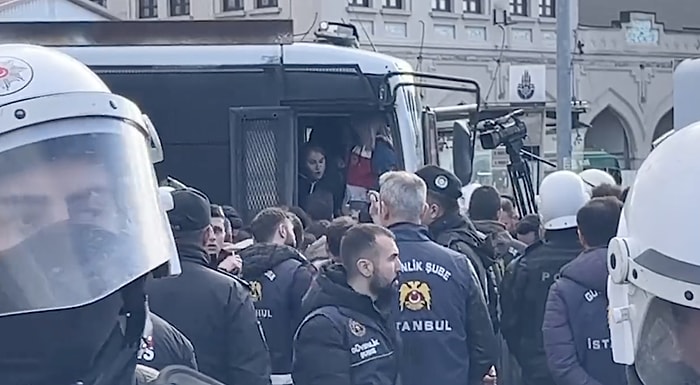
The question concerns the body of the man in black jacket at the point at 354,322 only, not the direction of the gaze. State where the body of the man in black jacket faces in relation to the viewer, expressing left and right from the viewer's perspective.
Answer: facing the viewer and to the right of the viewer

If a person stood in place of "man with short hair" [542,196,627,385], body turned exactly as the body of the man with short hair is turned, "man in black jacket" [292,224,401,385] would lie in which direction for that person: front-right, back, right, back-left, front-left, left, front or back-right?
left

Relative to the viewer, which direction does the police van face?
to the viewer's right

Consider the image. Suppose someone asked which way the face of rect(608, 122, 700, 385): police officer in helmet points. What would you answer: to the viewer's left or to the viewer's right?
to the viewer's right

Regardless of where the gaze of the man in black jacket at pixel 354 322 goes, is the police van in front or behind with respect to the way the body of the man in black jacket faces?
behind

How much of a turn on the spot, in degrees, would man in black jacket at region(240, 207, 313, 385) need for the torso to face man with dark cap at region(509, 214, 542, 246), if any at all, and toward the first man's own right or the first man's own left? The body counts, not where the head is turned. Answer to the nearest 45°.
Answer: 0° — they already face them

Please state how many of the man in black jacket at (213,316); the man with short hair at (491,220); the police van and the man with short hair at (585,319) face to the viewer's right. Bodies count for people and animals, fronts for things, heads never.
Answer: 1

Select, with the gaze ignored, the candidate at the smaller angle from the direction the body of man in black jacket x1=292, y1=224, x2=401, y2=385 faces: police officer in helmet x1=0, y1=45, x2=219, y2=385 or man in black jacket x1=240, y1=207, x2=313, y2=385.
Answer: the police officer in helmet

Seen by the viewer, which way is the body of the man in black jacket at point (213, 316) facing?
away from the camera

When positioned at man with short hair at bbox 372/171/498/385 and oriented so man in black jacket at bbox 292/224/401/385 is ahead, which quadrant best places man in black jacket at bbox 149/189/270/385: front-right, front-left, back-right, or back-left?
front-right

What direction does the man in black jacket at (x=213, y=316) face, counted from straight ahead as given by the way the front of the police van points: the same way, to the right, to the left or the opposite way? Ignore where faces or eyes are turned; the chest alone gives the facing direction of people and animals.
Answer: to the left

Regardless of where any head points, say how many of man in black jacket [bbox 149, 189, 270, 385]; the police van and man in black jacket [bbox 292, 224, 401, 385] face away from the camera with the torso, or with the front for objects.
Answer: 1

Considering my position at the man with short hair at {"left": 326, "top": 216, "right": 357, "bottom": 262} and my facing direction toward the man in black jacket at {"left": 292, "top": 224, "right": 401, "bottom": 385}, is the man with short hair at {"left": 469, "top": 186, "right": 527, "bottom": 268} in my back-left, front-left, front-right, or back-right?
back-left

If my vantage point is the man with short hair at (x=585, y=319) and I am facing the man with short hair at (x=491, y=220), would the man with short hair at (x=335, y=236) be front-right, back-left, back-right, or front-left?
front-left

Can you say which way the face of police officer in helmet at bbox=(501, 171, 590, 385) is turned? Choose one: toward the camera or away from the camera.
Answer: away from the camera

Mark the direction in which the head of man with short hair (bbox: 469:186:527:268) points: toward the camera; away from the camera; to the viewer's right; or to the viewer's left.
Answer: away from the camera
